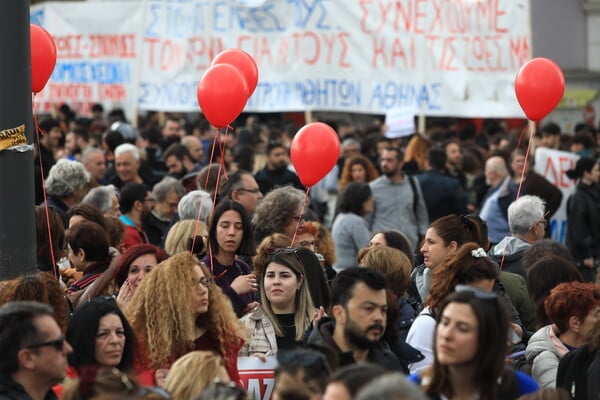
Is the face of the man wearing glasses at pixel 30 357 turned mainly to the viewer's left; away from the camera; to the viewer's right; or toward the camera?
to the viewer's right

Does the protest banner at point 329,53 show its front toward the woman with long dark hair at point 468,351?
yes

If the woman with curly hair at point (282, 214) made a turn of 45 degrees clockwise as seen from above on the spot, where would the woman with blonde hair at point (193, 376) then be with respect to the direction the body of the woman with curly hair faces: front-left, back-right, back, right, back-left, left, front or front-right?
front-right

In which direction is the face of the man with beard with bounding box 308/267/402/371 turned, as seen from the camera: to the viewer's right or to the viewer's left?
to the viewer's right

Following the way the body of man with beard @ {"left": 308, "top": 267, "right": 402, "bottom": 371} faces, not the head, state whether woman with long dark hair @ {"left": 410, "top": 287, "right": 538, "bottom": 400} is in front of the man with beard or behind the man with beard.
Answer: in front

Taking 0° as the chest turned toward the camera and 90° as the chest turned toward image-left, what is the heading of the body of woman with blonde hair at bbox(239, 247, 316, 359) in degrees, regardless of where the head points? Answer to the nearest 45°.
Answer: approximately 0°
